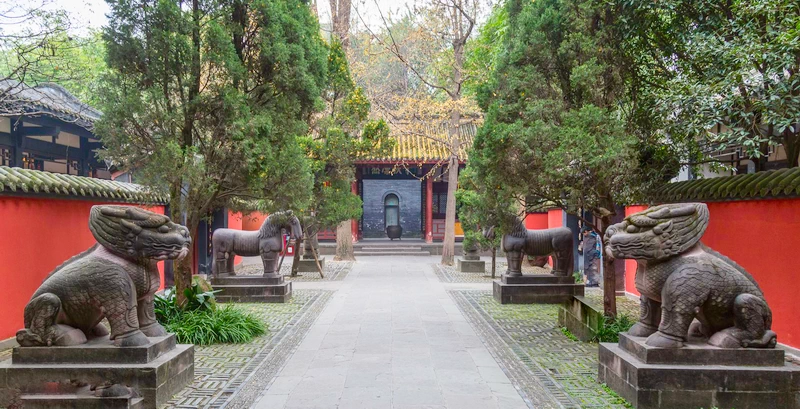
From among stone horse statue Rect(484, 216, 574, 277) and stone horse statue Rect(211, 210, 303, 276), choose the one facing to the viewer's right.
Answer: stone horse statue Rect(211, 210, 303, 276)

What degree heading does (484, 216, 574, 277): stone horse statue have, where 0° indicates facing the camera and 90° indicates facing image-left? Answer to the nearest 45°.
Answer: approximately 90°

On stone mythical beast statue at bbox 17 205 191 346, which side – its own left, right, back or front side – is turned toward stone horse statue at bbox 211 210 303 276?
left

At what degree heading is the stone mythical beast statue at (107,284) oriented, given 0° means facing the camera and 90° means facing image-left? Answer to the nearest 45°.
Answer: approximately 315°

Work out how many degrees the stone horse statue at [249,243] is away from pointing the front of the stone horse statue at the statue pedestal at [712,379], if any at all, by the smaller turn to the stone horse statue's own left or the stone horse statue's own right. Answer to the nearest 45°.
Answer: approximately 45° to the stone horse statue's own right

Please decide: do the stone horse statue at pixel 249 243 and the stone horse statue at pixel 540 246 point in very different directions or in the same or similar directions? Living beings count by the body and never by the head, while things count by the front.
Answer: very different directions

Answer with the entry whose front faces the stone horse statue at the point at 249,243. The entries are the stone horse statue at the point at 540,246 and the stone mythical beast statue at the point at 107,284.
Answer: the stone horse statue at the point at 540,246

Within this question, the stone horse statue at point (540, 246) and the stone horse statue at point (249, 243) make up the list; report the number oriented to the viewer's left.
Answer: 1

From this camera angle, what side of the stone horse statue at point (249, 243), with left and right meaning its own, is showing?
right

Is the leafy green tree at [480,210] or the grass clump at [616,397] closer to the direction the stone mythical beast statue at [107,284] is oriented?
the grass clump

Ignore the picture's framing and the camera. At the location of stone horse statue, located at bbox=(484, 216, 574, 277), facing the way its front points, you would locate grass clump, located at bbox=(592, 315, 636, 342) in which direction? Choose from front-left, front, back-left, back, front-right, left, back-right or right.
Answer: left

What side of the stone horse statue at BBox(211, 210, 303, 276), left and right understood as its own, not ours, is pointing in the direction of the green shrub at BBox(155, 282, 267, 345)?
right
